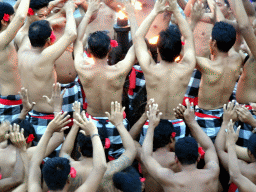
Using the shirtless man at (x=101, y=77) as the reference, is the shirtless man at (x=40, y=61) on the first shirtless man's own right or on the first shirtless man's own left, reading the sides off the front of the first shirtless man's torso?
on the first shirtless man's own left

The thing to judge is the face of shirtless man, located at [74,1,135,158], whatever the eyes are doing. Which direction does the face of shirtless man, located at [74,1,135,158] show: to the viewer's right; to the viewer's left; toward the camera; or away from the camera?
away from the camera

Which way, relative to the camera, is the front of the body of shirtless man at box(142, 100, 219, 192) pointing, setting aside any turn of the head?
away from the camera

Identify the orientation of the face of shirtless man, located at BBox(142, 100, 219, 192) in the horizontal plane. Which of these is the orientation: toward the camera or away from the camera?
away from the camera

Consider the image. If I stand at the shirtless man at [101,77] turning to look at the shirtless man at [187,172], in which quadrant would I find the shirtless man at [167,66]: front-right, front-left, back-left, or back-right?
front-left

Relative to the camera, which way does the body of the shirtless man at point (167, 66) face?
away from the camera

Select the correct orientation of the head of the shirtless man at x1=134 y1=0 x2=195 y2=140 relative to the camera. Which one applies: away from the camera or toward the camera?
away from the camera

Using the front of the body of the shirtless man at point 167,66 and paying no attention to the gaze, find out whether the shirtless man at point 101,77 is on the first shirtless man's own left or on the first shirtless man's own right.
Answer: on the first shirtless man's own left

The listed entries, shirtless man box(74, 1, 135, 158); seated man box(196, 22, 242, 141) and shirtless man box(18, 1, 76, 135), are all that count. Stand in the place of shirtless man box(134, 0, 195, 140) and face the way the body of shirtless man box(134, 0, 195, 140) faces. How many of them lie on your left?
2

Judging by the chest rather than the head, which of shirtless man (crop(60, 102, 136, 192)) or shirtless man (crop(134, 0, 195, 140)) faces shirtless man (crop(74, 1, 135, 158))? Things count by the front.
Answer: shirtless man (crop(60, 102, 136, 192))

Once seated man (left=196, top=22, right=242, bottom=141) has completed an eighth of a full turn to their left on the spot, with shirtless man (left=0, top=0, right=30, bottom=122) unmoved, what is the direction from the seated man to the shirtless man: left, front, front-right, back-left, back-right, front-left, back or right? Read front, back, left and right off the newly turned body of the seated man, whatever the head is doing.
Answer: front

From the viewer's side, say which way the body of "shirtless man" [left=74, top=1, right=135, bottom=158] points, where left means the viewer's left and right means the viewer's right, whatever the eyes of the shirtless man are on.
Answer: facing away from the viewer

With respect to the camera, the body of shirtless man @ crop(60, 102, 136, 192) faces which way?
away from the camera

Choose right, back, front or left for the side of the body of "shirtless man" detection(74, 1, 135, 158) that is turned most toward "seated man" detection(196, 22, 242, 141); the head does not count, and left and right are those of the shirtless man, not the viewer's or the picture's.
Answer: right

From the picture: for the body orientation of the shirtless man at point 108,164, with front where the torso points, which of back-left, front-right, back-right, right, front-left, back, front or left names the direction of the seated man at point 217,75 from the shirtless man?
front-right

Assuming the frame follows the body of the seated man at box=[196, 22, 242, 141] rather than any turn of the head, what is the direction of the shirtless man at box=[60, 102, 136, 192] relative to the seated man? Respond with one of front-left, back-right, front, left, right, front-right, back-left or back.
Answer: left

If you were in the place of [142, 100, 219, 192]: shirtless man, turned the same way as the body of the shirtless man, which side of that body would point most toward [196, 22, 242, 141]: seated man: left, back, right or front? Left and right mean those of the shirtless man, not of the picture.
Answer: front

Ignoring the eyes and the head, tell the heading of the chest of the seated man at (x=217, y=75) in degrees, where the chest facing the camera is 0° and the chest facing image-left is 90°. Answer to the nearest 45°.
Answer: approximately 135°

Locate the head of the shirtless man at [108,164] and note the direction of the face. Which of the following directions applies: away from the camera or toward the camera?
away from the camera
